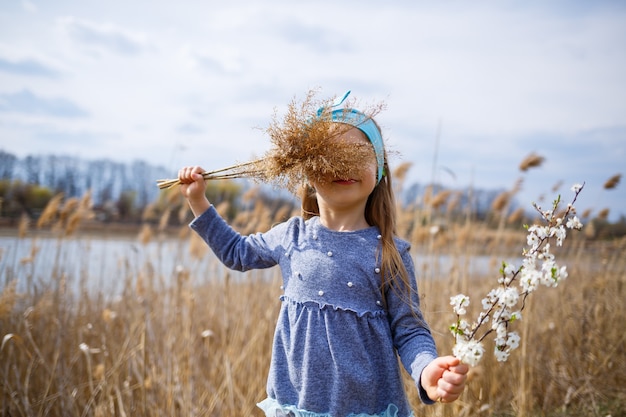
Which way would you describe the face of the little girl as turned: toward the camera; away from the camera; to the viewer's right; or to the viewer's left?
toward the camera

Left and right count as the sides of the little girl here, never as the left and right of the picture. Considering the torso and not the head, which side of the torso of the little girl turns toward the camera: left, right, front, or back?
front
